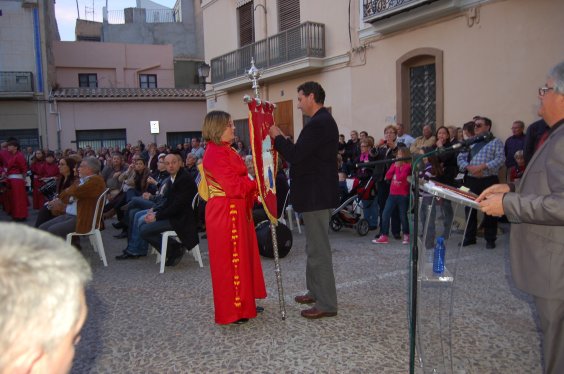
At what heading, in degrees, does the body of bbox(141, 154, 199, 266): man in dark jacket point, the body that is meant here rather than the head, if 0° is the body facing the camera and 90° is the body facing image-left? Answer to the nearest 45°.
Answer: approximately 90°

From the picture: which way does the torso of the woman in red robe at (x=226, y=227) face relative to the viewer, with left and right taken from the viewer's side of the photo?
facing to the right of the viewer

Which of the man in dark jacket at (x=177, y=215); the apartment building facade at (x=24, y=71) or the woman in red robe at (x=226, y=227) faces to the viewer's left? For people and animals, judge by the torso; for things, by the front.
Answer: the man in dark jacket

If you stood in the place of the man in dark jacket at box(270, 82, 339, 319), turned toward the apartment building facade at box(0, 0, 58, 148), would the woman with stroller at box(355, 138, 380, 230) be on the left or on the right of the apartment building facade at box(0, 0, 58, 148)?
right

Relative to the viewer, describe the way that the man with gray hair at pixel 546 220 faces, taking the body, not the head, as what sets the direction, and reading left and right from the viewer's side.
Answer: facing to the left of the viewer

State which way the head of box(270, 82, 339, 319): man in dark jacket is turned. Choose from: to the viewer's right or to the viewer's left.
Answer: to the viewer's left

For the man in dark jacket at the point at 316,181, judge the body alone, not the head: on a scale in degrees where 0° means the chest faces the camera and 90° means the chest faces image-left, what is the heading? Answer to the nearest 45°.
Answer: approximately 90°

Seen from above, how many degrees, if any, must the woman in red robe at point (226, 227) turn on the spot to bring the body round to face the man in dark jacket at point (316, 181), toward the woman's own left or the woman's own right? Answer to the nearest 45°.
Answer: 0° — they already face them

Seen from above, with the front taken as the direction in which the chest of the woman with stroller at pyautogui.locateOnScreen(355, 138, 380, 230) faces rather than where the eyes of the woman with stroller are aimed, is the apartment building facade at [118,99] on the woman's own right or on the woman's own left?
on the woman's own right

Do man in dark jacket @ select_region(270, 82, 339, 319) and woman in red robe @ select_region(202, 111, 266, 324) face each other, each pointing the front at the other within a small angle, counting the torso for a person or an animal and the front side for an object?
yes
